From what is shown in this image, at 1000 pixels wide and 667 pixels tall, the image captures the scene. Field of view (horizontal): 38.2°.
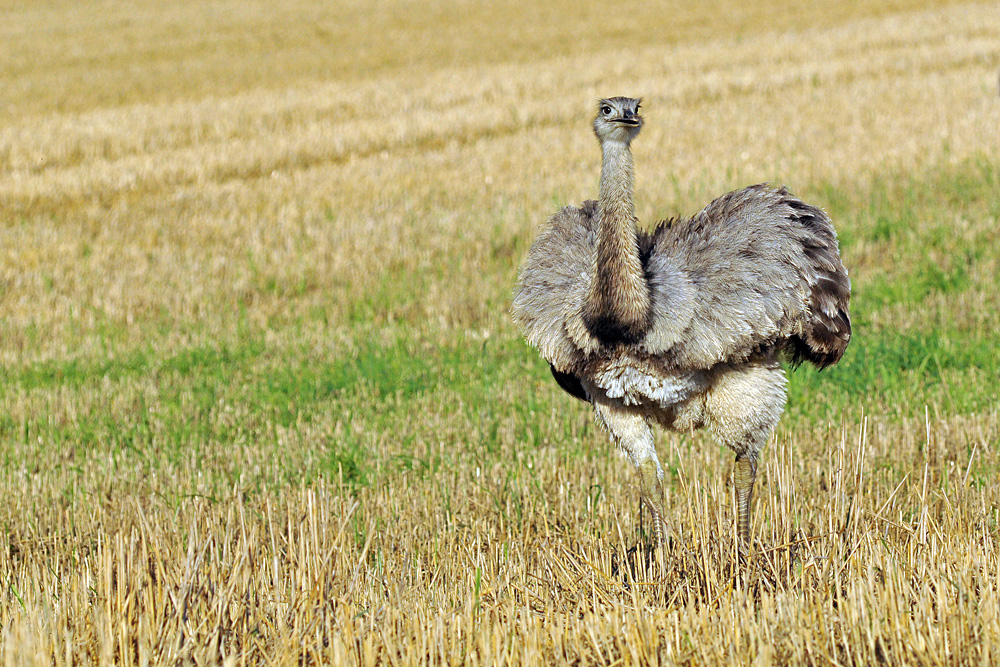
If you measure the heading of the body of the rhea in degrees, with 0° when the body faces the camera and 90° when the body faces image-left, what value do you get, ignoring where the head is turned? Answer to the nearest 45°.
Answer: approximately 45°
